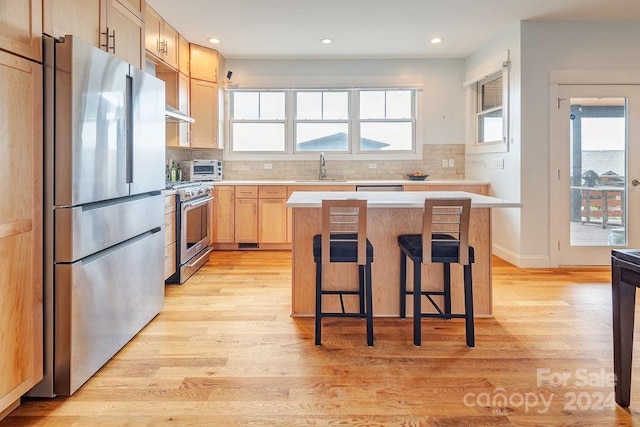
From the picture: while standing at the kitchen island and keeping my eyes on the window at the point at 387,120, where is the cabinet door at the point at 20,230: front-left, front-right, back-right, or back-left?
back-left

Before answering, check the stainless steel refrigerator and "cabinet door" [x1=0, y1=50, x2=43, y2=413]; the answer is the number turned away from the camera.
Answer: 0

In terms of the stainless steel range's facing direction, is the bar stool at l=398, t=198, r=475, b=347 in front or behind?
in front

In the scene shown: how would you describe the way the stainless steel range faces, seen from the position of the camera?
facing the viewer and to the right of the viewer

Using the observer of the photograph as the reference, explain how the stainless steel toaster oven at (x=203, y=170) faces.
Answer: facing the viewer

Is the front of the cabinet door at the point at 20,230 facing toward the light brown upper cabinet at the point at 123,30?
no

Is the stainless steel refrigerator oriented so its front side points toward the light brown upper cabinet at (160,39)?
no

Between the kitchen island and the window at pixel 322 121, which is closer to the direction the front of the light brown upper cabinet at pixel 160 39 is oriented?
the kitchen island

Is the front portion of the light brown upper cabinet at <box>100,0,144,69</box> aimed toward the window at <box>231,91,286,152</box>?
no
